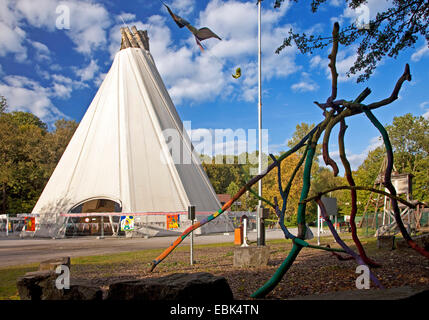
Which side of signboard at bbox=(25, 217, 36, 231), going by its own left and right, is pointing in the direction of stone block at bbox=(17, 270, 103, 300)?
front

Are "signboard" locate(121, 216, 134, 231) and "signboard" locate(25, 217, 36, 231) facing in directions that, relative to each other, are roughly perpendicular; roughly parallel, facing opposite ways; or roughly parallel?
roughly parallel

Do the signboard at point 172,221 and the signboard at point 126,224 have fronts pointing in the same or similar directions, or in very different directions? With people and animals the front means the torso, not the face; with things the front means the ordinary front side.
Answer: same or similar directions

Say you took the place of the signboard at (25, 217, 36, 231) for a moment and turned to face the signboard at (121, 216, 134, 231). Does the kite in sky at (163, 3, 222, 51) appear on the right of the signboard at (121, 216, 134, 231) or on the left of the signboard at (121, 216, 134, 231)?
right

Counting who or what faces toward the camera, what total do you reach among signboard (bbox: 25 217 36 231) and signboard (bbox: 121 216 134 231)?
2

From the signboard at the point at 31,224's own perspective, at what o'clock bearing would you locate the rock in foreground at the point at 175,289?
The rock in foreground is roughly at 12 o'clock from the signboard.

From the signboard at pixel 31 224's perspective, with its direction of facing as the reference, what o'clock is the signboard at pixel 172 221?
the signboard at pixel 172 221 is roughly at 10 o'clock from the signboard at pixel 31 224.

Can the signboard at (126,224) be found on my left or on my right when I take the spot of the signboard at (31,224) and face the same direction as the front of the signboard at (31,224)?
on my left

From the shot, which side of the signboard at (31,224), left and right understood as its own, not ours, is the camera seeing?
front

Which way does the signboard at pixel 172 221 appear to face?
toward the camera

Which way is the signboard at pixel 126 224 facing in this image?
toward the camera

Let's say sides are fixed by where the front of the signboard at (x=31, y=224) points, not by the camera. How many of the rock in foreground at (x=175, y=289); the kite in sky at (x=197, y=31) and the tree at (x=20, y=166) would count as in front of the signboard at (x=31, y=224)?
2

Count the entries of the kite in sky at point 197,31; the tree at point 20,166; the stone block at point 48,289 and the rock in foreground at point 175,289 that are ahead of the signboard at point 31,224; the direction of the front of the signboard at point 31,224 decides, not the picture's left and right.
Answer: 3

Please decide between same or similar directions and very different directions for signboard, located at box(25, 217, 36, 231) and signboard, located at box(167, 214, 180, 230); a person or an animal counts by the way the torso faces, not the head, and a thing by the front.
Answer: same or similar directions
